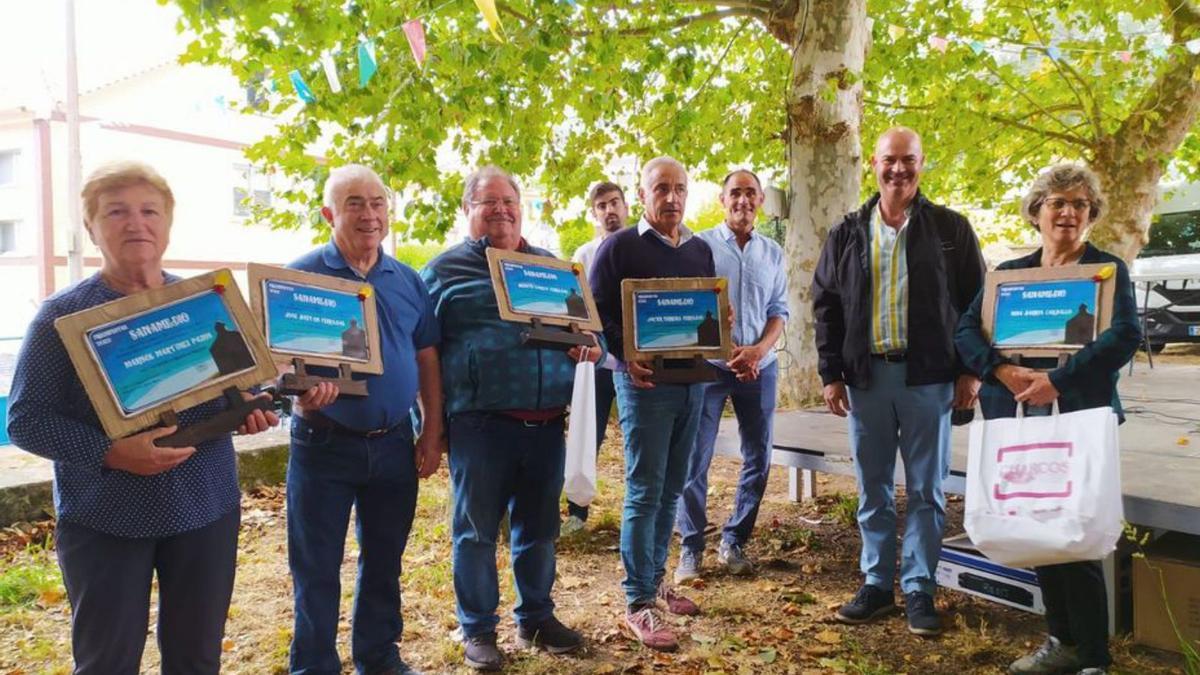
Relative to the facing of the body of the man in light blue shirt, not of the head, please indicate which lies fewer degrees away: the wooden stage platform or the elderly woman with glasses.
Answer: the elderly woman with glasses

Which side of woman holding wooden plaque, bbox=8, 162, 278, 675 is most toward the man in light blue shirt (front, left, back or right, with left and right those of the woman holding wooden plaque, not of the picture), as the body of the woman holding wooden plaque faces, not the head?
left

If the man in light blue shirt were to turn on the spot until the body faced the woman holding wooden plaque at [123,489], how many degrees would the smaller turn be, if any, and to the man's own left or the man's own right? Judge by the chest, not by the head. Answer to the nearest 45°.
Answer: approximately 45° to the man's own right

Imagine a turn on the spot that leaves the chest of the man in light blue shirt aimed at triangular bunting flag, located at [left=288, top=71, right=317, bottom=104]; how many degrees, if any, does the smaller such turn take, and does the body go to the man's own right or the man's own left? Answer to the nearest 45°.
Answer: approximately 90° to the man's own right

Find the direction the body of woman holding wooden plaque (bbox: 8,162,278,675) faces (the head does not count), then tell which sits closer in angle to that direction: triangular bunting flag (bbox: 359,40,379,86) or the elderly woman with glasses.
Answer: the elderly woman with glasses

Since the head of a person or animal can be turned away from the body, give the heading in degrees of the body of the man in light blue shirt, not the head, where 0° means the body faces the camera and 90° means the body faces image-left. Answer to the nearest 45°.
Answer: approximately 0°

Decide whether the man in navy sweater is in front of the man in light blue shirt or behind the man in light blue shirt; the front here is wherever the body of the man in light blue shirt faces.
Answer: in front

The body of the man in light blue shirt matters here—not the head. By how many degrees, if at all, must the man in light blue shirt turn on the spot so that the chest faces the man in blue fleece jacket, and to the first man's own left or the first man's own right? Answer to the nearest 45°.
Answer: approximately 45° to the first man's own right

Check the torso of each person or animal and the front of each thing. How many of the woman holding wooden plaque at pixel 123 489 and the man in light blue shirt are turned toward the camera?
2

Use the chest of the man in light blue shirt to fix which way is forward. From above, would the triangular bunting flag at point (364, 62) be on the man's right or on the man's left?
on the man's right

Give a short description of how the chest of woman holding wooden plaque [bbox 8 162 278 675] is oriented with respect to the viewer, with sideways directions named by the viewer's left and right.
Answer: facing the viewer
